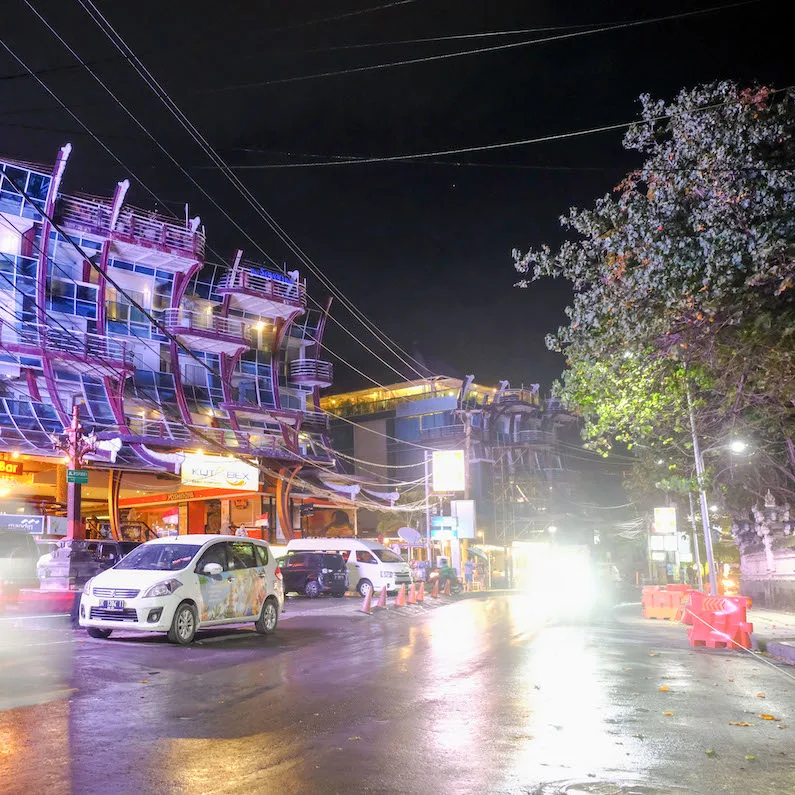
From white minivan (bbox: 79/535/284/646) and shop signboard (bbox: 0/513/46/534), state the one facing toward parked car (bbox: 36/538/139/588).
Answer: the shop signboard

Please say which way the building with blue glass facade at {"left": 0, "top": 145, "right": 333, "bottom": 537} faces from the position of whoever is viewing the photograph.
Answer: facing the viewer and to the right of the viewer

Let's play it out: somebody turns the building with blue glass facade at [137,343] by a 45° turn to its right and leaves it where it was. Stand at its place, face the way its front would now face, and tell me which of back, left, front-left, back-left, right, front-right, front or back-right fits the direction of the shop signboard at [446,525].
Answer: left

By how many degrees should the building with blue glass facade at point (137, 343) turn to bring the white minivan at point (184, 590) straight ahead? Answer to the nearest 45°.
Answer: approximately 45° to its right

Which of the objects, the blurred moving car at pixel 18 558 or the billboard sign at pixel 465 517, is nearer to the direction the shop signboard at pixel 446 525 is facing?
the blurred moving car

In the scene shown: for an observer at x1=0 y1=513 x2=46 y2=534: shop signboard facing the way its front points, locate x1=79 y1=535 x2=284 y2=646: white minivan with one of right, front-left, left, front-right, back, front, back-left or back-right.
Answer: front

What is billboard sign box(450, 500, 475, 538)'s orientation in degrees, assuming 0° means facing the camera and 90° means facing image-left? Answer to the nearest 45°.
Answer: approximately 0°

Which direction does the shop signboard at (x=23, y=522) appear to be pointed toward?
toward the camera

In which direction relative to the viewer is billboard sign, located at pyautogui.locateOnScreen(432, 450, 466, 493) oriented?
toward the camera

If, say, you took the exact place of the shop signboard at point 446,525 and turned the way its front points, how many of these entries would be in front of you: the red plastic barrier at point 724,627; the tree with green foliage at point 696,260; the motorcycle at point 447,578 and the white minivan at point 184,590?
4

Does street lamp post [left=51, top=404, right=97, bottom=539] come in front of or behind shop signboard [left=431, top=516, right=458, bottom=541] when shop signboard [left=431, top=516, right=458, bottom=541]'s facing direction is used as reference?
in front

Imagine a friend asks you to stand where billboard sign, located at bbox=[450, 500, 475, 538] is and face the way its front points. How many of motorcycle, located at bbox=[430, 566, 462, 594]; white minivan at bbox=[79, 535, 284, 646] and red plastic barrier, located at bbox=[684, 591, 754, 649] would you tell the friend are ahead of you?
3

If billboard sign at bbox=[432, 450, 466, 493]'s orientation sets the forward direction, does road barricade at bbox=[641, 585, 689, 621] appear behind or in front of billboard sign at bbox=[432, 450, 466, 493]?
in front
